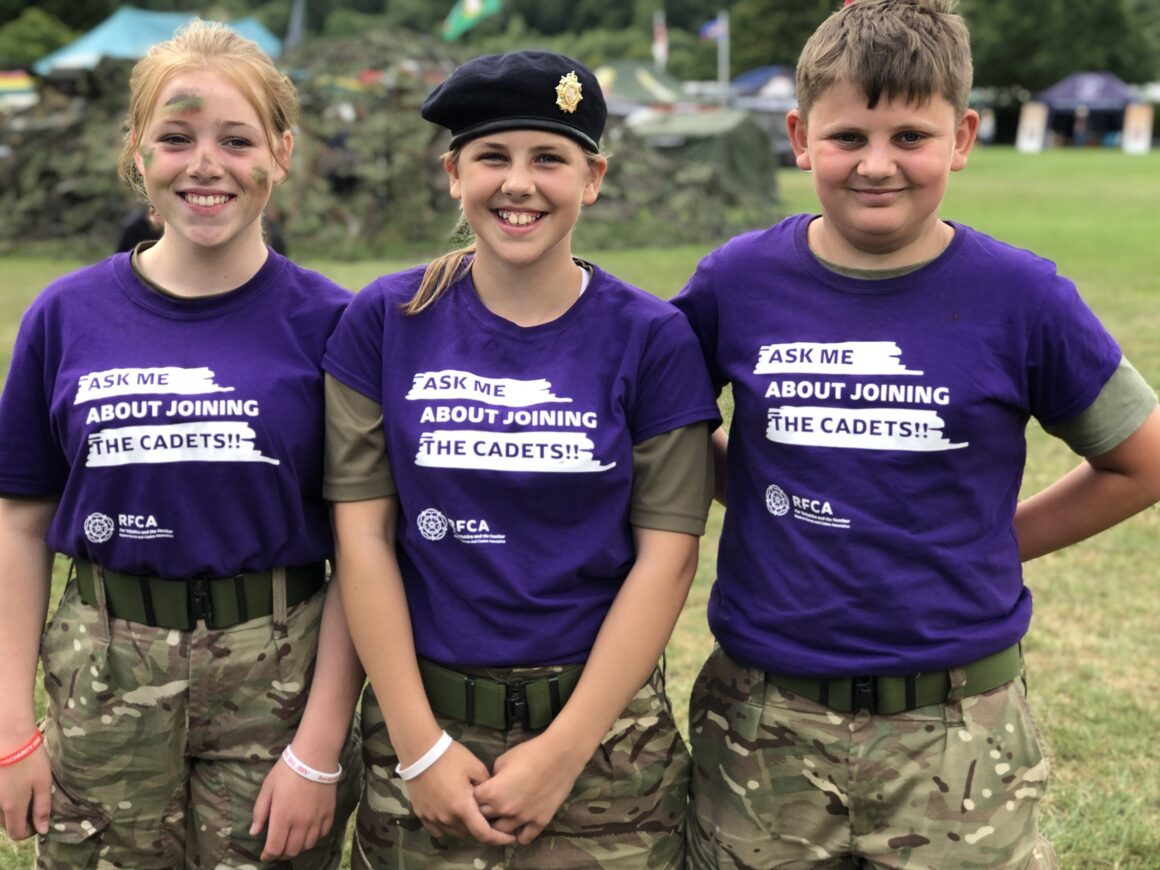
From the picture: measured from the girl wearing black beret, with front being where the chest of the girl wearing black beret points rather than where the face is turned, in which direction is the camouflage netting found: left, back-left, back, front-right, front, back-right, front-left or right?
back

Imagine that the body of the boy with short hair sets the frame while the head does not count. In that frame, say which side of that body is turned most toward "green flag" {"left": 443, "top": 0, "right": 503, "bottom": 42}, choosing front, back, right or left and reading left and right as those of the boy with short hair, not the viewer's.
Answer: back

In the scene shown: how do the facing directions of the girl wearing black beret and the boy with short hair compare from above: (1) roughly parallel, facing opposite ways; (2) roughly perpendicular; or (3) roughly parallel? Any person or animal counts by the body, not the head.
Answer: roughly parallel

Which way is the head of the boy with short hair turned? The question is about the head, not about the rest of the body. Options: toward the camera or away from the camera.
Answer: toward the camera

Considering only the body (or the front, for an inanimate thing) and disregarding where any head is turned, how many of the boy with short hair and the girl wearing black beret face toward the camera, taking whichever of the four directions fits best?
2

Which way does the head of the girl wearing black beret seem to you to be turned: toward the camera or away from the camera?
toward the camera

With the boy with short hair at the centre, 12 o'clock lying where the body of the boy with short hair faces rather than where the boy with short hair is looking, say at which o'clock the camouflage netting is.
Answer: The camouflage netting is roughly at 5 o'clock from the boy with short hair.

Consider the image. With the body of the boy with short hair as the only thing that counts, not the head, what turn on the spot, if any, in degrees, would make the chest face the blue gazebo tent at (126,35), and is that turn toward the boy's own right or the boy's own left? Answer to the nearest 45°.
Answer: approximately 135° to the boy's own right

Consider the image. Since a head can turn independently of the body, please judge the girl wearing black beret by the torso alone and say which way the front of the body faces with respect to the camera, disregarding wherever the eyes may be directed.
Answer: toward the camera

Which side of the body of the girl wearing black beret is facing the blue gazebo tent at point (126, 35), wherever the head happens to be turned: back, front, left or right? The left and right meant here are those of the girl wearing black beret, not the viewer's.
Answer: back

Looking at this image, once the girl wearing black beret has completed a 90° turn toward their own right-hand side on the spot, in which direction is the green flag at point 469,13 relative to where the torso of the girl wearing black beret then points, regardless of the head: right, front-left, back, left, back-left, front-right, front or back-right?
right

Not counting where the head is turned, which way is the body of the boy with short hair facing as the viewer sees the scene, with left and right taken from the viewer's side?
facing the viewer
